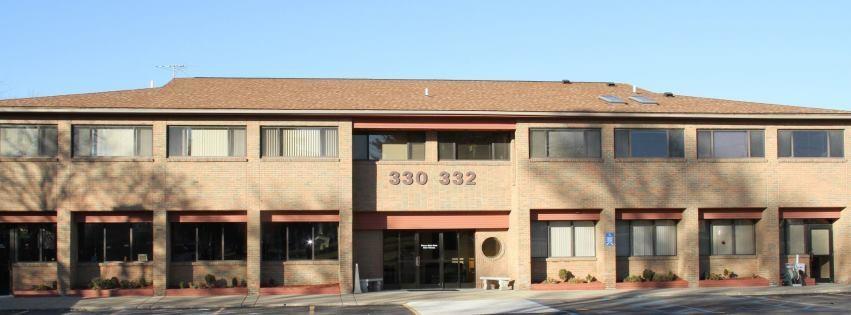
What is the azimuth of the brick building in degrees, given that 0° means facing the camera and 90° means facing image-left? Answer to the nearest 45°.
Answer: approximately 0°

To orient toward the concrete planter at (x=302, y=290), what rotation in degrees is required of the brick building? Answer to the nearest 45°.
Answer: approximately 90° to its right

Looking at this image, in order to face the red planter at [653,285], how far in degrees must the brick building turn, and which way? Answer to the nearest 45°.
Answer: approximately 90° to its left

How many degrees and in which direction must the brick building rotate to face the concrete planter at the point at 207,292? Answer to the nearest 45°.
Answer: approximately 90° to its right

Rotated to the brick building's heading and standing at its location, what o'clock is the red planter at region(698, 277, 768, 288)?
The red planter is roughly at 9 o'clock from the brick building.

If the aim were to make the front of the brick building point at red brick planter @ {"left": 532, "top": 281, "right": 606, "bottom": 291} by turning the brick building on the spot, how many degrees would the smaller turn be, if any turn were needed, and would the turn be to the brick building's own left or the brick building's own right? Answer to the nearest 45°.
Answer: approximately 90° to the brick building's own left

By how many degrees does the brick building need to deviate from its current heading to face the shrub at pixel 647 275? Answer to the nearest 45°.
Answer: approximately 90° to its left
